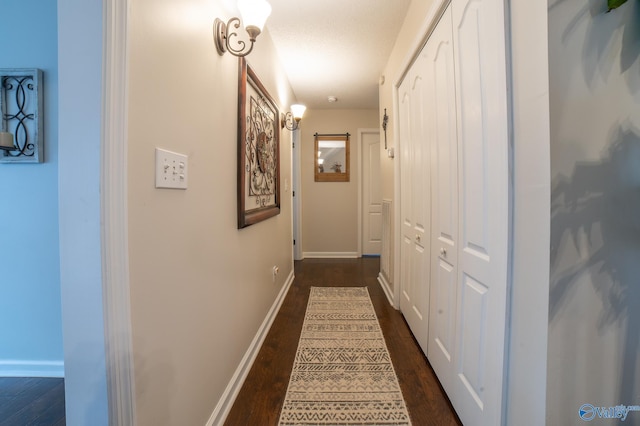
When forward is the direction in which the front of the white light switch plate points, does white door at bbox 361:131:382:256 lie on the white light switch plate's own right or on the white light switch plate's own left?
on the white light switch plate's own left

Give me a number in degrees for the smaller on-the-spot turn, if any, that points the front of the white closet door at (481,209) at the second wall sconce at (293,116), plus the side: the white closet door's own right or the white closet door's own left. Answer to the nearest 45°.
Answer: approximately 90° to the white closet door's own right

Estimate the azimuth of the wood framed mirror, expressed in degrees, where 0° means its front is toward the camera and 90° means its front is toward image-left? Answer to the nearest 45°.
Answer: approximately 0°

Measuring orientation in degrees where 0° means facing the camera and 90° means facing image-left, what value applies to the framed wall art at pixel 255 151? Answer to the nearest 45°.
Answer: approximately 270°

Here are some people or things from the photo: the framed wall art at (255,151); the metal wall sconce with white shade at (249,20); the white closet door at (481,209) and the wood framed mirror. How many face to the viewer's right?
2

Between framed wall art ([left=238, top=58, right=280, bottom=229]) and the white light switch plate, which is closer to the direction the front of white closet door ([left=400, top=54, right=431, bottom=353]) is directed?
the framed wall art

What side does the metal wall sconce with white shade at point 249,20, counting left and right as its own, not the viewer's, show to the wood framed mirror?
left

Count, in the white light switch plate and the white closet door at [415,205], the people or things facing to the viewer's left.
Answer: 1

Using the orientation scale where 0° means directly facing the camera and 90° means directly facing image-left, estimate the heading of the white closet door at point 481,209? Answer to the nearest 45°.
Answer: approximately 45°

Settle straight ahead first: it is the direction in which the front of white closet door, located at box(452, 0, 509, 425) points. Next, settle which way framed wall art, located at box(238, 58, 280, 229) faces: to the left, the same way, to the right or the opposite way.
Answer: the opposite way
